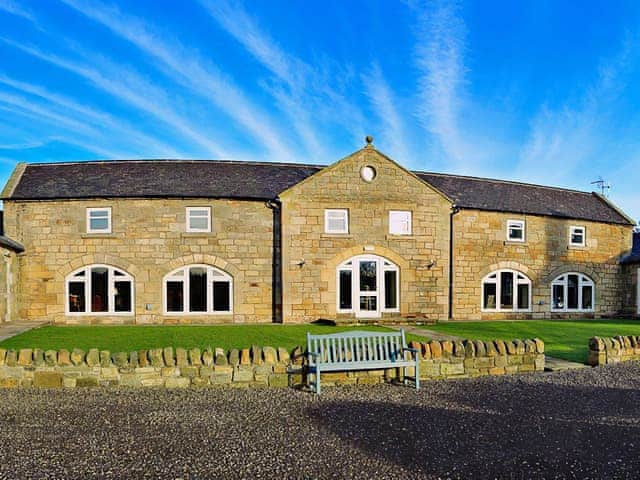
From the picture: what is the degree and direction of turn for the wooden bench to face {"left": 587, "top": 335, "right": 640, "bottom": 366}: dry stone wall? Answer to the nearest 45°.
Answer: approximately 135° to its left

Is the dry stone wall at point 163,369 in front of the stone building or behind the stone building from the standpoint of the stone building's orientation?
in front

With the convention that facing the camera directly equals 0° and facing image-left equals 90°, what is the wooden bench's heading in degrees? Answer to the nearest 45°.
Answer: approximately 0°

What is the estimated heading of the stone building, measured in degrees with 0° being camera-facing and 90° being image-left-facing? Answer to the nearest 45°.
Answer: approximately 0°

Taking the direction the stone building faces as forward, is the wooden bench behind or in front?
in front

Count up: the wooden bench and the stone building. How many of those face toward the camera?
2
